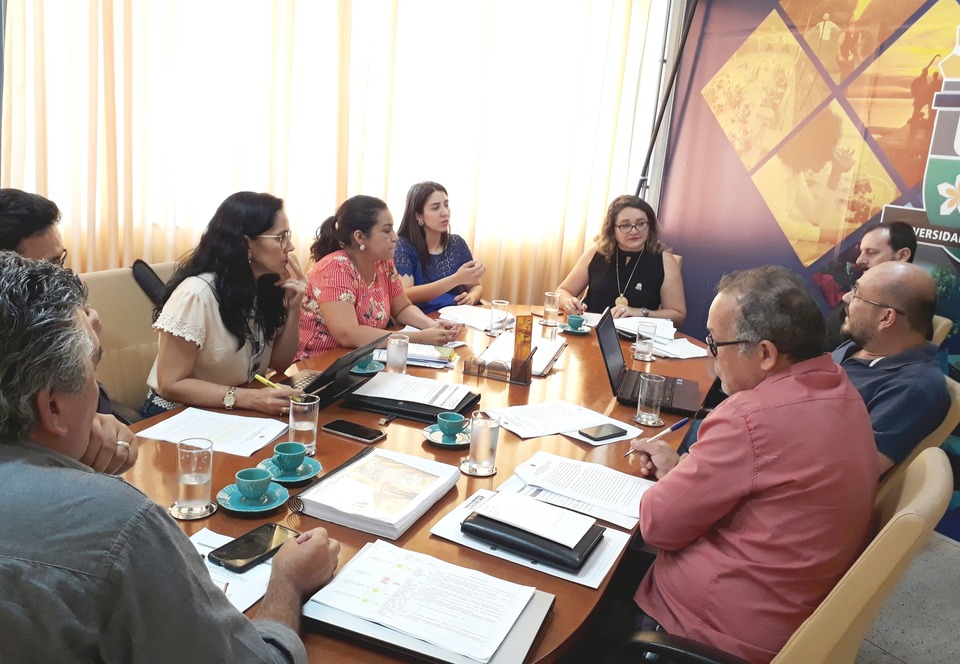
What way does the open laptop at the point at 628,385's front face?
to the viewer's right

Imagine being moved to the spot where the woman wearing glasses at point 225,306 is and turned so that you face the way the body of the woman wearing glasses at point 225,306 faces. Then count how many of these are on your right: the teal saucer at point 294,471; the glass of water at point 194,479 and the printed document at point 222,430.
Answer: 3

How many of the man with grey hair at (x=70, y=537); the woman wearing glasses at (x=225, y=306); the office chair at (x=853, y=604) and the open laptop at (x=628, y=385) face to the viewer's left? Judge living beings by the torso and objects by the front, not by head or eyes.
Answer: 1

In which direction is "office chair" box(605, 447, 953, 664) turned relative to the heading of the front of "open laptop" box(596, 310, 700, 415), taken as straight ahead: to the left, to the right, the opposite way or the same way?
the opposite way

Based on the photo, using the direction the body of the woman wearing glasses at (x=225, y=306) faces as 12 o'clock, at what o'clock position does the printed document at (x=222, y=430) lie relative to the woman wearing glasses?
The printed document is roughly at 3 o'clock from the woman wearing glasses.

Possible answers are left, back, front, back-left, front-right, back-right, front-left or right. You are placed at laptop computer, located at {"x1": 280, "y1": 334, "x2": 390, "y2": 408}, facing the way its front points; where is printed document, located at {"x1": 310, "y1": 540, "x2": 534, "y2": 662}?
back-left

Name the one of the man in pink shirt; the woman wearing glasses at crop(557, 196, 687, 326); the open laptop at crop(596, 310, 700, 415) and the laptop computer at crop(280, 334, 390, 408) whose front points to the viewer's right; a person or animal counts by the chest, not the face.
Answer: the open laptop

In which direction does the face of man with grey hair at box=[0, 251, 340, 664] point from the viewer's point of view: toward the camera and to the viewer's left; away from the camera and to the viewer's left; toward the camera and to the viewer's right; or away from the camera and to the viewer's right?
away from the camera and to the viewer's right

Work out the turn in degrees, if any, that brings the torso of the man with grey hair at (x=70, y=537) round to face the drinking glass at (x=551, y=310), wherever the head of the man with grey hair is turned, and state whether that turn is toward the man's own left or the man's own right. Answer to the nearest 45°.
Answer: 0° — they already face it

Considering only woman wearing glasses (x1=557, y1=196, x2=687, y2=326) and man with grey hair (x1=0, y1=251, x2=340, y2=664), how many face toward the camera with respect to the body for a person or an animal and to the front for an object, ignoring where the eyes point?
1

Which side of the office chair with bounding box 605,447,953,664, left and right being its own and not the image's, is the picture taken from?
left

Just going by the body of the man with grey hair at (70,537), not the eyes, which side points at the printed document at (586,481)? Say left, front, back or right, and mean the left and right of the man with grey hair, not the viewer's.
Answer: front

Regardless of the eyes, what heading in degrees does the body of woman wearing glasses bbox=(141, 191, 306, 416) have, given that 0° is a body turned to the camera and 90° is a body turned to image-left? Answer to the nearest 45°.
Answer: approximately 270°
